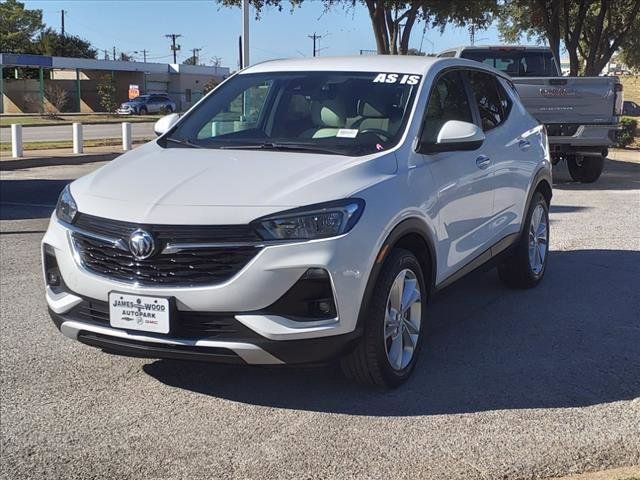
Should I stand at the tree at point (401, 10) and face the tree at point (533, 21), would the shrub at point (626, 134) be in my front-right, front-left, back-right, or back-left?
front-right

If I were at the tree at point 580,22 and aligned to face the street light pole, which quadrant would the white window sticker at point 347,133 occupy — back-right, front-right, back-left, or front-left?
front-left

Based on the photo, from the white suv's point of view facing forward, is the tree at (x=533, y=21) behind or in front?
behind

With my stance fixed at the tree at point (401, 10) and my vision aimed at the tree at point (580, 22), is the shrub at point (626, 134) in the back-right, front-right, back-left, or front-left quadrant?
front-right

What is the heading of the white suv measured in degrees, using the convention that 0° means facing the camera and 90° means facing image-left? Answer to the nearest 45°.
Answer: approximately 45°

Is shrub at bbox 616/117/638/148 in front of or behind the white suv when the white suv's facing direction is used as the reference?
behind

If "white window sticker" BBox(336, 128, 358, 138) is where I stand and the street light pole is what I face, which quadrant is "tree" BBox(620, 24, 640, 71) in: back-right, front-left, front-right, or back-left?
front-right

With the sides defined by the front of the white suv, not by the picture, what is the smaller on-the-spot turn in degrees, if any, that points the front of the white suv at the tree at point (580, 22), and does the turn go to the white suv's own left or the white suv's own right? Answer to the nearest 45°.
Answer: approximately 135° to the white suv's own right

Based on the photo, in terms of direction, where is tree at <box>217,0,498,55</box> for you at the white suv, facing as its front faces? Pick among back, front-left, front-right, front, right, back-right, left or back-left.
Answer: back-right

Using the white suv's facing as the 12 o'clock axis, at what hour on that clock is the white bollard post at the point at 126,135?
The white bollard post is roughly at 4 o'clock from the white suv.

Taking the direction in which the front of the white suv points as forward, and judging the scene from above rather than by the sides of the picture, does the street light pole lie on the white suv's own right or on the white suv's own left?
on the white suv's own right

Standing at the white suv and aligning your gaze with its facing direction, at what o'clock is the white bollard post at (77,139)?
The white bollard post is roughly at 4 o'clock from the white suv.
